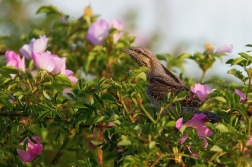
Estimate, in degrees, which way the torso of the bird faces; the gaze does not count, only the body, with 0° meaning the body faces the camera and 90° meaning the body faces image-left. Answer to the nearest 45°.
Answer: approximately 90°

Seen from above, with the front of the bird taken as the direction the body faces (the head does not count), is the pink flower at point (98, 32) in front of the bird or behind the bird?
in front

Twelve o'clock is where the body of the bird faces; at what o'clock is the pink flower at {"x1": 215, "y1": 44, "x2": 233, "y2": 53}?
The pink flower is roughly at 5 o'clock from the bird.

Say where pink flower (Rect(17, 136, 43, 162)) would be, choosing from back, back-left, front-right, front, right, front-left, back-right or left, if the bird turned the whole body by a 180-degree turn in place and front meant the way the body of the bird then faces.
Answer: back-right

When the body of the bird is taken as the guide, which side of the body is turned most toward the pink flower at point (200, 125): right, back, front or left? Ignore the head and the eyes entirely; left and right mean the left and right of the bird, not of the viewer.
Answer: back
